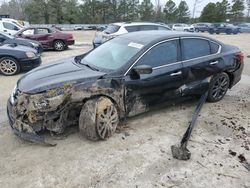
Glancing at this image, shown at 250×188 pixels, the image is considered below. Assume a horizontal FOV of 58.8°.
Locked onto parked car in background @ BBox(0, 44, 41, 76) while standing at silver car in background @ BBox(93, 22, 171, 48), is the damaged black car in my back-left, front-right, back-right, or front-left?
front-left

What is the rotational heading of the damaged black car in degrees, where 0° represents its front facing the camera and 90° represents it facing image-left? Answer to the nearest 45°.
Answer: approximately 45°

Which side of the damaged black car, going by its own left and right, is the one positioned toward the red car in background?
right

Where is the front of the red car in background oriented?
to the viewer's left

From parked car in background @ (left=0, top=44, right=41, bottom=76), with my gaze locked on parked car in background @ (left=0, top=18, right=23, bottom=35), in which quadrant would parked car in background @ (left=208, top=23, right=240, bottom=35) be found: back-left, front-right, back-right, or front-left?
front-right

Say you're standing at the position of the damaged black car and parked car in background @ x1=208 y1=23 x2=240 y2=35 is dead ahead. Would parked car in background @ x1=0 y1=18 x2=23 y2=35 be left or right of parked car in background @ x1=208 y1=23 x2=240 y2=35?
left

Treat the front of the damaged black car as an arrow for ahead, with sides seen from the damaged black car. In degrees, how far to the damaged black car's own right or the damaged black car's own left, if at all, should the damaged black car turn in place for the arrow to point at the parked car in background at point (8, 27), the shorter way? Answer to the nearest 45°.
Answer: approximately 90° to the damaged black car's own right

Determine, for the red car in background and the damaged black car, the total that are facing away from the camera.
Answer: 0

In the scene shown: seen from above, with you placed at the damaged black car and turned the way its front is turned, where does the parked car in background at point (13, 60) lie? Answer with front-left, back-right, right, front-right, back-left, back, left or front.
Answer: right

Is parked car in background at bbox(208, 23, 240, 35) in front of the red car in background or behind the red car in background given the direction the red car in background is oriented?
behind

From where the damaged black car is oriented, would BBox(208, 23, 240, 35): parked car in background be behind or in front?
behind

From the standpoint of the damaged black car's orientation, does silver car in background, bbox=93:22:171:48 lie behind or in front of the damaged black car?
behind
